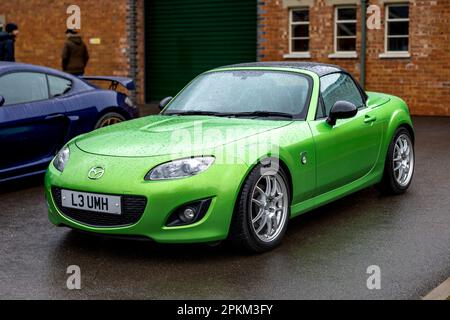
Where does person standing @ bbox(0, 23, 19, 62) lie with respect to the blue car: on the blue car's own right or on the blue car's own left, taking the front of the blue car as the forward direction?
on the blue car's own right

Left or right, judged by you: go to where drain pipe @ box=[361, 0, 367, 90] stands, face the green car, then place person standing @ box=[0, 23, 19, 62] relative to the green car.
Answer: right

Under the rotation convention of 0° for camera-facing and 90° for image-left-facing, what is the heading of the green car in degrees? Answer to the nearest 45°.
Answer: approximately 45°

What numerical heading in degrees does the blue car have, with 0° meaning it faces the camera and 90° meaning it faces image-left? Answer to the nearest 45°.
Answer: approximately 45°

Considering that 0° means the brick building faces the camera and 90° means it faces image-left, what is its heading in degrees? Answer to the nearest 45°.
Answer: approximately 0°
